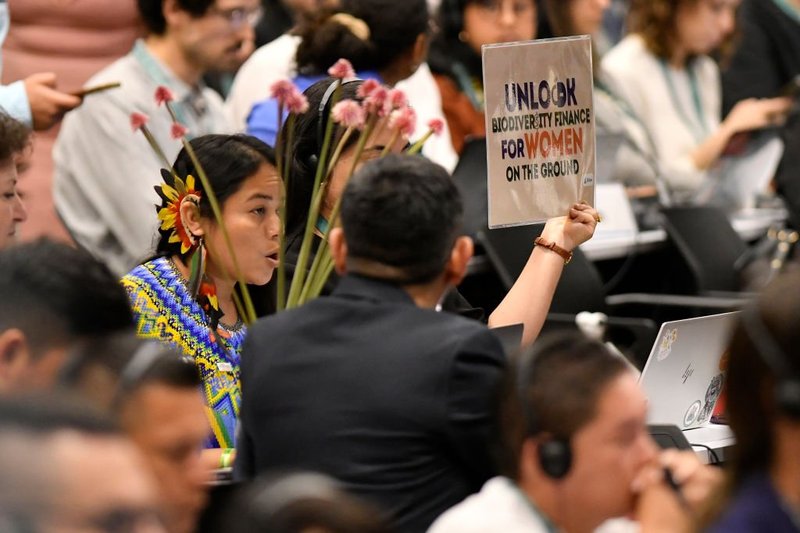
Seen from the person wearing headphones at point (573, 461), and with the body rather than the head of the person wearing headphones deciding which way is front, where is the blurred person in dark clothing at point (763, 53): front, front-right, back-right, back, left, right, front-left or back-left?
left

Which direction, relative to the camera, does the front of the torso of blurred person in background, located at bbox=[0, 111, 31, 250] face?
to the viewer's right

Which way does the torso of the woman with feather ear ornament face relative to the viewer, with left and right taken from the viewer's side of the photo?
facing the viewer and to the right of the viewer

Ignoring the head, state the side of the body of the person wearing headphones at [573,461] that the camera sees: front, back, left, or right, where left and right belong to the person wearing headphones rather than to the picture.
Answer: right

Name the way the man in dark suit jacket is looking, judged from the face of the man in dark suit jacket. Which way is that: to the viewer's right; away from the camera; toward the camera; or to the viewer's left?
away from the camera

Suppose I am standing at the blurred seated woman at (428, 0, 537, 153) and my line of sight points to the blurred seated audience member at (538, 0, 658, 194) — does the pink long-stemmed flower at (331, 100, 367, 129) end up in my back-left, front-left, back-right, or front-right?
back-right

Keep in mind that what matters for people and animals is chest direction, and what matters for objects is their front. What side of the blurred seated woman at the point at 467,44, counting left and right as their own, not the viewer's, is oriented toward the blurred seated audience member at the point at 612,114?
left

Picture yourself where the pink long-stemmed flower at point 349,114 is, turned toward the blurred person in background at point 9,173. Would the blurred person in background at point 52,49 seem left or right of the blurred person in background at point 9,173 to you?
right

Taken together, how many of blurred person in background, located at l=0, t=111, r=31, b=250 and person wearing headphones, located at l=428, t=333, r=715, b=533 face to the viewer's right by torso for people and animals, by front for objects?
2

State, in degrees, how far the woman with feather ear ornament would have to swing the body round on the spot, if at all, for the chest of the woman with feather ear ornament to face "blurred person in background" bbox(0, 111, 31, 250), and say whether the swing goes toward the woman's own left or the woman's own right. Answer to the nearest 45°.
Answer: approximately 135° to the woman's own right

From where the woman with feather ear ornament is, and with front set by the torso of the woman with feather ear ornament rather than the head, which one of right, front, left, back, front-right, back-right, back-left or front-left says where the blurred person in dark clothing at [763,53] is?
left

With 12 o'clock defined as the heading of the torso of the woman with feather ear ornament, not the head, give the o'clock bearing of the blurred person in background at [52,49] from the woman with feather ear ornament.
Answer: The blurred person in background is roughly at 7 o'clock from the woman with feather ear ornament.

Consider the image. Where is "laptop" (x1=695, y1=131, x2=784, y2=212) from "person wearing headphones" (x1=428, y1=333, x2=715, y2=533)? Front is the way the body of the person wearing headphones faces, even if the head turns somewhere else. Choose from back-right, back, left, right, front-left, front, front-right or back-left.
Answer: left
